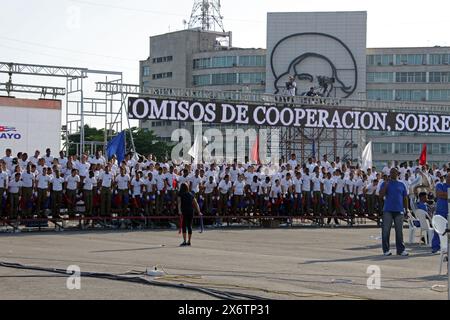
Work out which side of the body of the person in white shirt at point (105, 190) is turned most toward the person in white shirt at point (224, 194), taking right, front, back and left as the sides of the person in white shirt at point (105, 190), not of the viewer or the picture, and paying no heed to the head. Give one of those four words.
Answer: left

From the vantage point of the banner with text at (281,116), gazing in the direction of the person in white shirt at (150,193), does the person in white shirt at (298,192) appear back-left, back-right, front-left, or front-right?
front-left

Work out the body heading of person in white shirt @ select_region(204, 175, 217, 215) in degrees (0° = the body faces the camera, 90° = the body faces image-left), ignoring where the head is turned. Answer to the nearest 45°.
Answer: approximately 0°

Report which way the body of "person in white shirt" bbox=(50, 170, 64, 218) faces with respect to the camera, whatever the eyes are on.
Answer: toward the camera

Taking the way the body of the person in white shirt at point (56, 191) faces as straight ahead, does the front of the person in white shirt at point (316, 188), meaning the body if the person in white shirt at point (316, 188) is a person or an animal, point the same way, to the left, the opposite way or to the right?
the same way

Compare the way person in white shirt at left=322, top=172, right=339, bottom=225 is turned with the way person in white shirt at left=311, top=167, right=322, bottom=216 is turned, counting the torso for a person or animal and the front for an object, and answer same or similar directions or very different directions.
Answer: same or similar directions

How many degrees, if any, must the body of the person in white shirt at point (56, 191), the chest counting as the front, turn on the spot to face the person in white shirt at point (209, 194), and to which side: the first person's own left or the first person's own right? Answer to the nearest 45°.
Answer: approximately 90° to the first person's own left

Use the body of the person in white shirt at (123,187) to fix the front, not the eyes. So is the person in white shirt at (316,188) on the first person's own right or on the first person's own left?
on the first person's own left

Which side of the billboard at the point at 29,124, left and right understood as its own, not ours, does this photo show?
front

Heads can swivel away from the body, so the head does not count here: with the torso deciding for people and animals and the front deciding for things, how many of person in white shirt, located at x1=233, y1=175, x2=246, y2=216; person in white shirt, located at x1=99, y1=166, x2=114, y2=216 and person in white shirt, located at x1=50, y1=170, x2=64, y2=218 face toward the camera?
3

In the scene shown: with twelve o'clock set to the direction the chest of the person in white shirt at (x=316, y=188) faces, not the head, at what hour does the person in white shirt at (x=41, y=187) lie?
the person in white shirt at (x=41, y=187) is roughly at 2 o'clock from the person in white shirt at (x=316, y=188).

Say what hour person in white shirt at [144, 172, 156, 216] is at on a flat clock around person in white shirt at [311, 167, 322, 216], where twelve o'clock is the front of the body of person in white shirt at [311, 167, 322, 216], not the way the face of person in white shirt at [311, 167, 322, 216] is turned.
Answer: person in white shirt at [144, 172, 156, 216] is roughly at 2 o'clock from person in white shirt at [311, 167, 322, 216].

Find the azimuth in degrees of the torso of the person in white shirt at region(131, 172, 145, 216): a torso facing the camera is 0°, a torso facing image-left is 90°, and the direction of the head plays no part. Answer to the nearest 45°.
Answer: approximately 0°

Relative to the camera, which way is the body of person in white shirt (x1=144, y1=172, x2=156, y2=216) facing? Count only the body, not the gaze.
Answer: toward the camera

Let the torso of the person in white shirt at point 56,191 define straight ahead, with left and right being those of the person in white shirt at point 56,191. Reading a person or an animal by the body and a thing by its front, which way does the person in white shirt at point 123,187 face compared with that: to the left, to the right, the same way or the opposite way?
the same way
